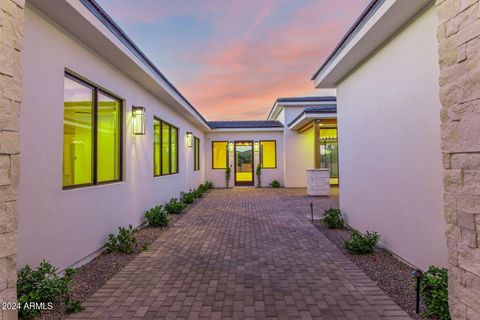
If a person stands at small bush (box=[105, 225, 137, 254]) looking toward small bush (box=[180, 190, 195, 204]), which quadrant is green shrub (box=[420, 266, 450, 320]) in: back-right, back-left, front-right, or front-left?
back-right
